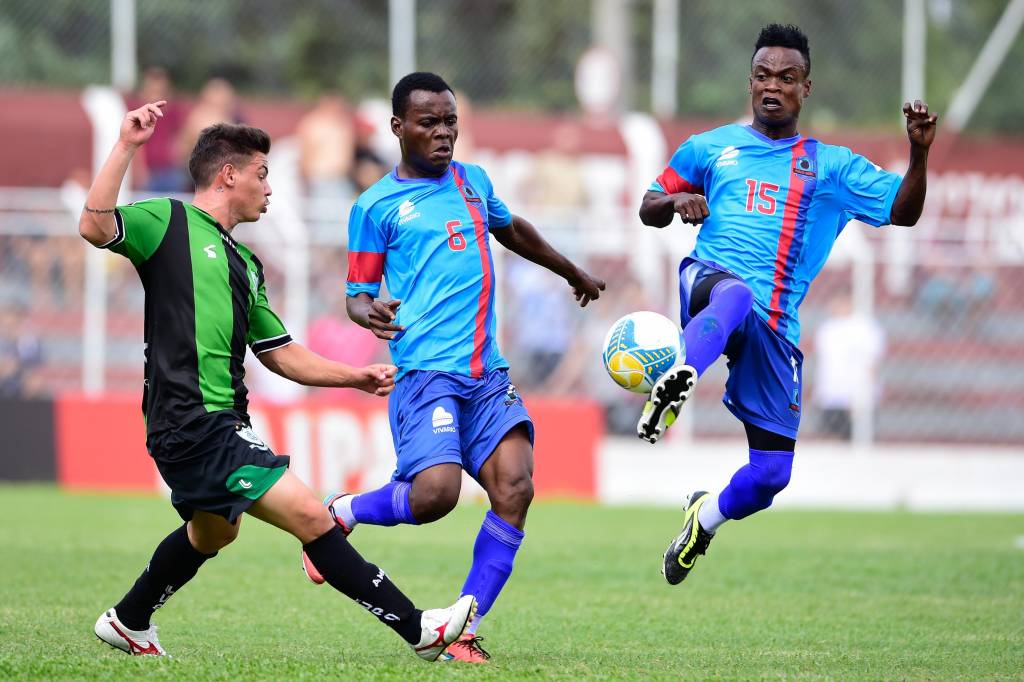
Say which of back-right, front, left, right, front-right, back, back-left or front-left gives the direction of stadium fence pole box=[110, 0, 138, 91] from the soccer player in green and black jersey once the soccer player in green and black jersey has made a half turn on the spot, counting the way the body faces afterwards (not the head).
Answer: front-right

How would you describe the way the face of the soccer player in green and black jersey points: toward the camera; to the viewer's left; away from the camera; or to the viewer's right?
to the viewer's right

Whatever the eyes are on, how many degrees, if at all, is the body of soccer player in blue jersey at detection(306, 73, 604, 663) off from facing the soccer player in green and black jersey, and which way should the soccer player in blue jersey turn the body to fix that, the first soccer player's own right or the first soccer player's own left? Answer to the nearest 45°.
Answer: approximately 90° to the first soccer player's own right

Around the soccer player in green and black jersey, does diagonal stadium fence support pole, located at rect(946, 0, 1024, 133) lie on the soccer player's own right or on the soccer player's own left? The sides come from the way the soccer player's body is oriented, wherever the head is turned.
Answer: on the soccer player's own left

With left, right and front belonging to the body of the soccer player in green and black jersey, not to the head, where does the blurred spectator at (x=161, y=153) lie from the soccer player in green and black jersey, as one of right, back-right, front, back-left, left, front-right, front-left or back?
back-left

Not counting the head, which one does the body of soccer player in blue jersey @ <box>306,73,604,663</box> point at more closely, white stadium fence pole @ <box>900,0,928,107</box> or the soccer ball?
the soccer ball

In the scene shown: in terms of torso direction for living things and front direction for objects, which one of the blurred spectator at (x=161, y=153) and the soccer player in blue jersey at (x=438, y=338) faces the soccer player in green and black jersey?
the blurred spectator

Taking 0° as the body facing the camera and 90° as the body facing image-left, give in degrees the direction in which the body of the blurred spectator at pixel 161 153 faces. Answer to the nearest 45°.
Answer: approximately 0°
